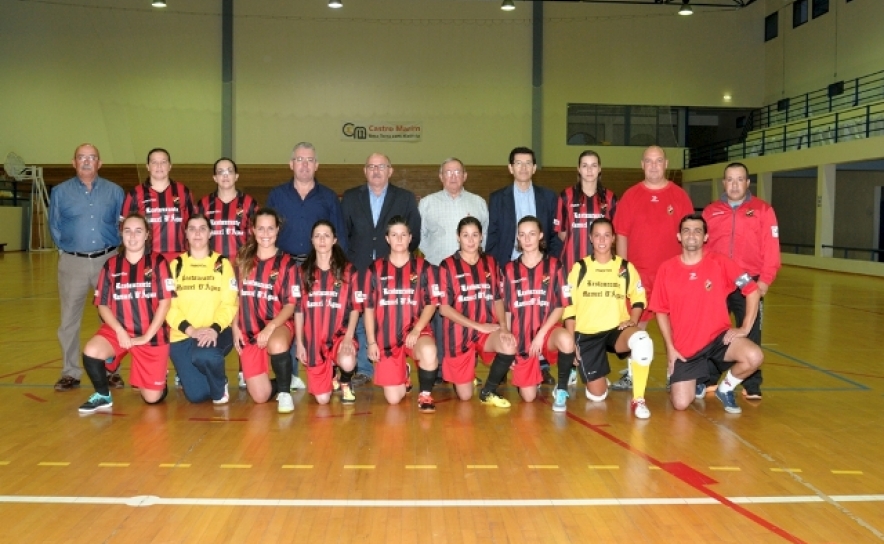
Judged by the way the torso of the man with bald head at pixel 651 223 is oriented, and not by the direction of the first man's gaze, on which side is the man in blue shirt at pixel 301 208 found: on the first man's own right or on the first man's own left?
on the first man's own right

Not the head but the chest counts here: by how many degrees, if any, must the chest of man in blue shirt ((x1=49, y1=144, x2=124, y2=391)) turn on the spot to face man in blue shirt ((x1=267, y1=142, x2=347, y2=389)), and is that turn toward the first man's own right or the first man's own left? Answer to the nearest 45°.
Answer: approximately 90° to the first man's own left

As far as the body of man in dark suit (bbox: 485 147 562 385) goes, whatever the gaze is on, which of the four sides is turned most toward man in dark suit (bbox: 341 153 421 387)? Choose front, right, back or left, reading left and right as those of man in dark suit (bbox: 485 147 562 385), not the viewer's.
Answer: right

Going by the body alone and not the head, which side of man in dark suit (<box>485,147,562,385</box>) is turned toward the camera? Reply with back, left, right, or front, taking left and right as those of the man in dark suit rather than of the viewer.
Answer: front

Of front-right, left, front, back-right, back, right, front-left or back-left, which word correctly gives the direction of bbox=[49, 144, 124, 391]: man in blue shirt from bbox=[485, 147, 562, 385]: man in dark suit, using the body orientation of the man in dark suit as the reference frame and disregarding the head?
right

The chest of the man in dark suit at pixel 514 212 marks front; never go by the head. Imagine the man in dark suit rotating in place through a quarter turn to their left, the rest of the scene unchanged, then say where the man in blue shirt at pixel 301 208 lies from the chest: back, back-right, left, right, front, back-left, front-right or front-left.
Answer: back

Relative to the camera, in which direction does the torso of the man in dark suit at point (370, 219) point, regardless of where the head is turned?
toward the camera

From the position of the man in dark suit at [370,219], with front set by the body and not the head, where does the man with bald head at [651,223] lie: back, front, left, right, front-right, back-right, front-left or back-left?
left

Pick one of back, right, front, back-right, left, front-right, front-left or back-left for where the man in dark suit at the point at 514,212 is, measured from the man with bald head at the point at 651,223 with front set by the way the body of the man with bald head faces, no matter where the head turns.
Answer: right

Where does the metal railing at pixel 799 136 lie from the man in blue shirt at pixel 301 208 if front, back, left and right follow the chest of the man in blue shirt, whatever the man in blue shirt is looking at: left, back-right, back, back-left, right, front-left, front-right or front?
back-left

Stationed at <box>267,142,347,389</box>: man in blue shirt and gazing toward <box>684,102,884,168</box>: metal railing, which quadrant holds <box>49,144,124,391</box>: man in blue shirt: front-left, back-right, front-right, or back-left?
back-left

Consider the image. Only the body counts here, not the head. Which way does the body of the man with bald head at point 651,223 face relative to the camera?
toward the camera
